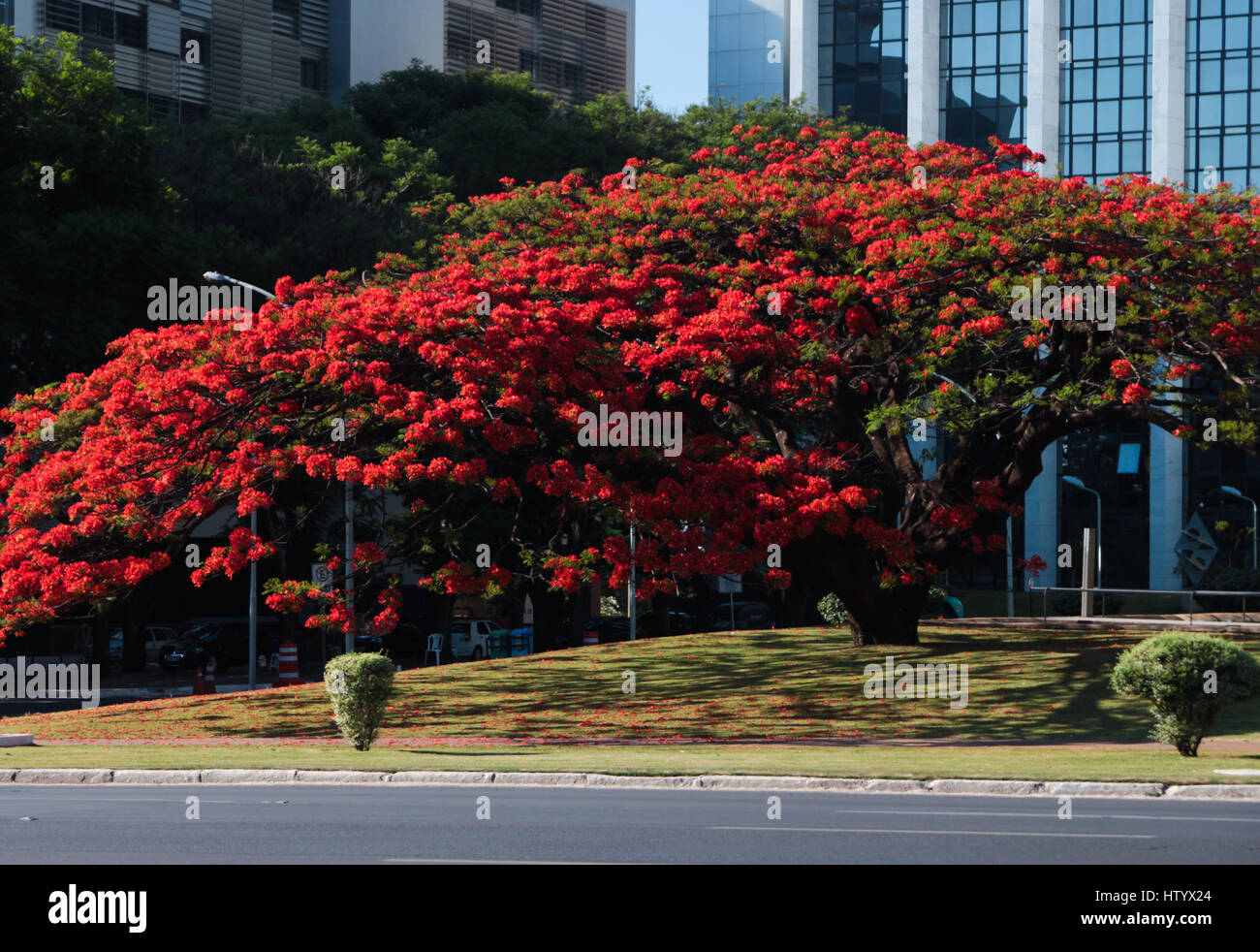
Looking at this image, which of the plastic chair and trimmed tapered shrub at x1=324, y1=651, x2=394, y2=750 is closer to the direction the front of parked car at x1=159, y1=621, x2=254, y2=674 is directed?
the trimmed tapered shrub

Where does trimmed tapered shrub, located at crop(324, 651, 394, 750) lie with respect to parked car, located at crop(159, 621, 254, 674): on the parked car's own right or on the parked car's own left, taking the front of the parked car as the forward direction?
on the parked car's own left

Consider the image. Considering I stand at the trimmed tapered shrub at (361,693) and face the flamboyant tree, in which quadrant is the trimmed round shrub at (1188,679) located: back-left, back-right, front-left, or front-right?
front-right

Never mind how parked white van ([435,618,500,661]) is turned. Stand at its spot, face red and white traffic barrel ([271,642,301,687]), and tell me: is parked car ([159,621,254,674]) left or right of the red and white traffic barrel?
right

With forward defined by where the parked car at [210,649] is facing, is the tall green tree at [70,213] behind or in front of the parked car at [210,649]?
in front

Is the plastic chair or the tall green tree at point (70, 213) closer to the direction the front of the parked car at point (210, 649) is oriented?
the tall green tree
